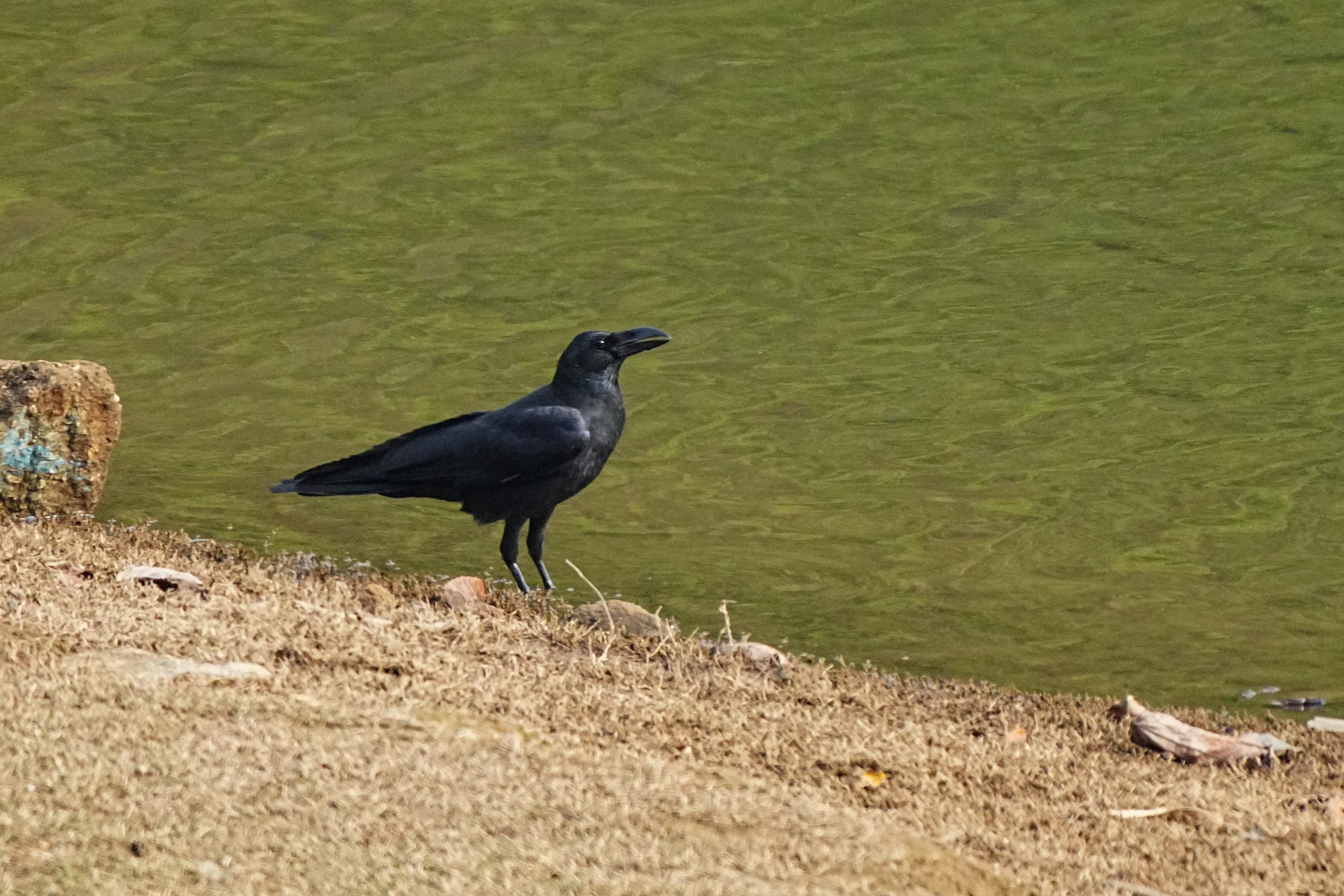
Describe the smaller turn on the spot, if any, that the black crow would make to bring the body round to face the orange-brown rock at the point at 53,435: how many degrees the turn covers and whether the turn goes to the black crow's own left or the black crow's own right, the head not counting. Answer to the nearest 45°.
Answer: approximately 180°

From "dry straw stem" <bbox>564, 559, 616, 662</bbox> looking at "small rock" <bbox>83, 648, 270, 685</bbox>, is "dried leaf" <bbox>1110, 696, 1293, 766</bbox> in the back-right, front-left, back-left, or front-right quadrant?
back-left

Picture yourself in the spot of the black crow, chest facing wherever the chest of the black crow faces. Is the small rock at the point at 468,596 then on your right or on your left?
on your right

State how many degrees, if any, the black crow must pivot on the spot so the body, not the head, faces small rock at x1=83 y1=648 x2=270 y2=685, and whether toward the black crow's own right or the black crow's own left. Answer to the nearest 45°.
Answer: approximately 135° to the black crow's own right

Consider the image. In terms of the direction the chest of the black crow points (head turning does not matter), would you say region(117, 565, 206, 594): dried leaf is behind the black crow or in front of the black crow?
behind

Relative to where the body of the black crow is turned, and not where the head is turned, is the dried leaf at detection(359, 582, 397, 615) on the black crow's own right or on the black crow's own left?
on the black crow's own right

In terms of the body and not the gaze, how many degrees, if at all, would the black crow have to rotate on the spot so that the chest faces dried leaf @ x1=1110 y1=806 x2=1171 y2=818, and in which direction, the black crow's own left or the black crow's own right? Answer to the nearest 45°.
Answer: approximately 45° to the black crow's own right

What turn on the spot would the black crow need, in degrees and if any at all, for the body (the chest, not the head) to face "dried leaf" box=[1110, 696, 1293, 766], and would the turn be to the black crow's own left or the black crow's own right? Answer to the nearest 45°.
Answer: approximately 45° to the black crow's own right

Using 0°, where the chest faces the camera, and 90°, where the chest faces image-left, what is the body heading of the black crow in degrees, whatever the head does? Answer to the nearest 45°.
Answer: approximately 270°

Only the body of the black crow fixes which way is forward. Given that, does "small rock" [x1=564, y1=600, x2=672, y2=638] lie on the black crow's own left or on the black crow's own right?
on the black crow's own right
